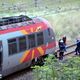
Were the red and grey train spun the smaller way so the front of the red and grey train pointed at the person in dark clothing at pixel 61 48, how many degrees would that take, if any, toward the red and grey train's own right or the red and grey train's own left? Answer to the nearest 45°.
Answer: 0° — it already faces them
